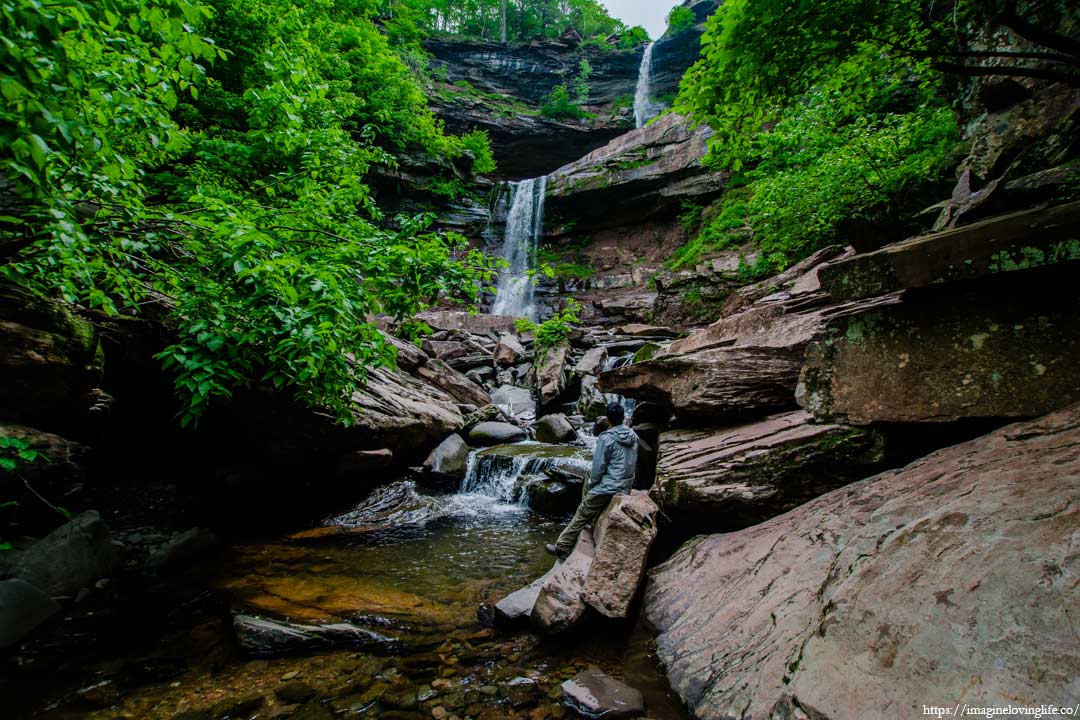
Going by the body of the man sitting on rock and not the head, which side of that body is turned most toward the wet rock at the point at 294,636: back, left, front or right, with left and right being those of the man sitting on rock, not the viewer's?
left

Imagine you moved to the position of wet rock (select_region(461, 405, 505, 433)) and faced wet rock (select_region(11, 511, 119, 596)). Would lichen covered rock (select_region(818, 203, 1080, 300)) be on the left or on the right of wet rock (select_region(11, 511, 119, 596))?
left

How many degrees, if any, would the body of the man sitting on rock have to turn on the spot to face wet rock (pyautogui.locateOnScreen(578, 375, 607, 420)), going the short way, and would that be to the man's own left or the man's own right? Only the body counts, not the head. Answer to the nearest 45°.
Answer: approximately 45° to the man's own right

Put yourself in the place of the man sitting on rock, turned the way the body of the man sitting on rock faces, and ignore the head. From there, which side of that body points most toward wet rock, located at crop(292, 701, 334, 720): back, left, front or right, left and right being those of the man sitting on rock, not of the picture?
left

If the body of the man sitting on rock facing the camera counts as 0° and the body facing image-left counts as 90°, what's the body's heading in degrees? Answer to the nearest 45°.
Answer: approximately 135°

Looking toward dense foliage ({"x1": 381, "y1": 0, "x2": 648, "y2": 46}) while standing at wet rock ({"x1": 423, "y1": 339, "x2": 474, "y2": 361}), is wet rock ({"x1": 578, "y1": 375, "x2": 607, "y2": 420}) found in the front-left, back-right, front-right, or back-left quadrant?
back-right

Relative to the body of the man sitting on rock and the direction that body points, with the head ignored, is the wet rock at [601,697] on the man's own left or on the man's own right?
on the man's own left

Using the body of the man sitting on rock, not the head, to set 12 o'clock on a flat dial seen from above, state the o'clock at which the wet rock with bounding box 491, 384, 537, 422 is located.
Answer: The wet rock is roughly at 1 o'clock from the man sitting on rock.
